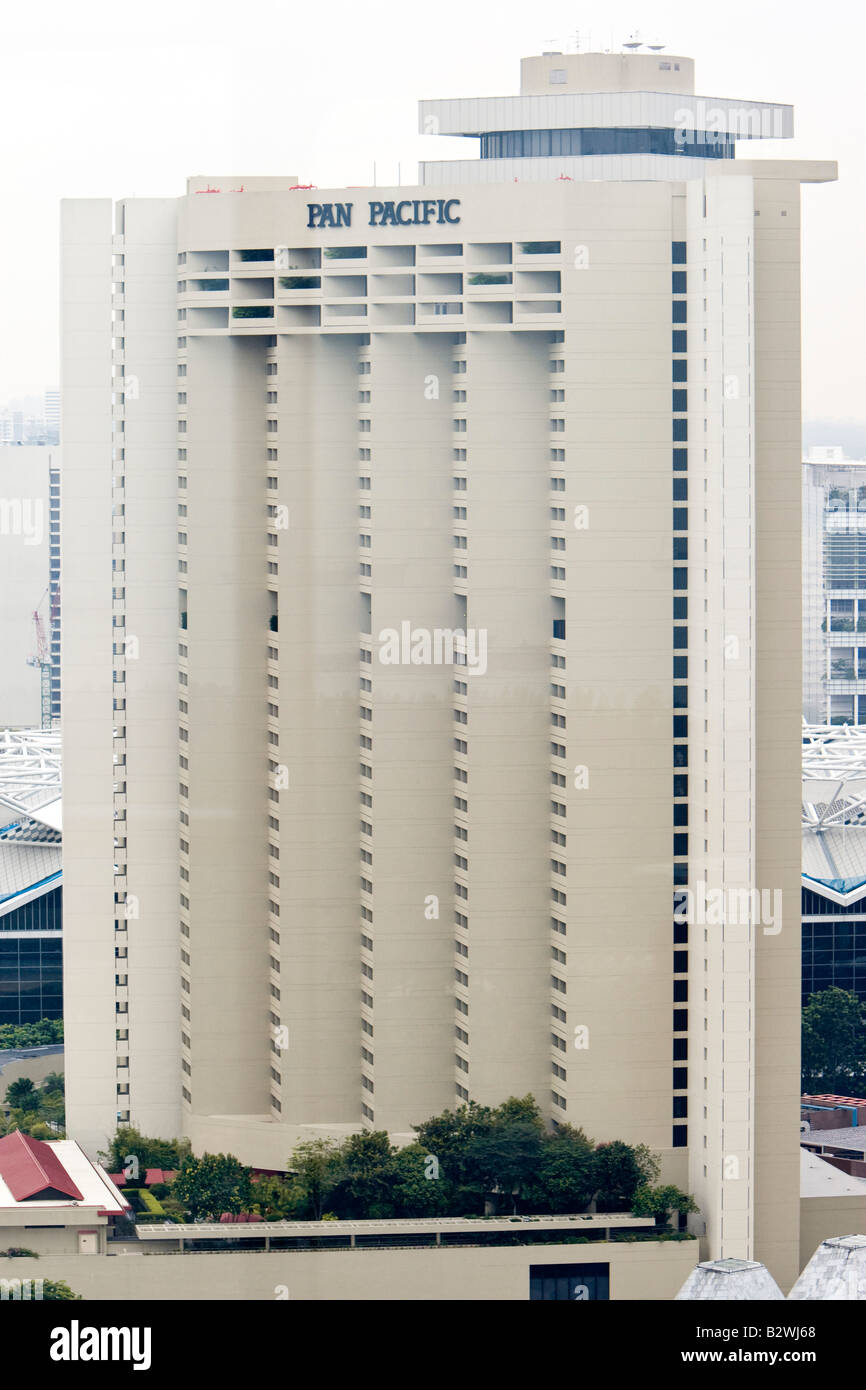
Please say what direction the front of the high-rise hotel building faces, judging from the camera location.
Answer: facing the viewer
